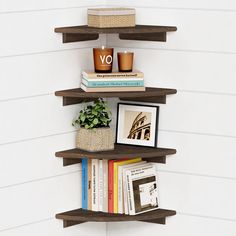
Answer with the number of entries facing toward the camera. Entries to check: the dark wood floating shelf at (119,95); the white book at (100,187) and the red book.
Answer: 1

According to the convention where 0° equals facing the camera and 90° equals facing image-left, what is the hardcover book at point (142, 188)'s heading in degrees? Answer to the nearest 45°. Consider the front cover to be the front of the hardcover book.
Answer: approximately 315°

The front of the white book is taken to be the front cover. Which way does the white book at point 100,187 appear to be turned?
to the viewer's right

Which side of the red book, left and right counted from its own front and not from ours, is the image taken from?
right

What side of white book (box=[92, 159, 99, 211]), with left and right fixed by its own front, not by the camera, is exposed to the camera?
right

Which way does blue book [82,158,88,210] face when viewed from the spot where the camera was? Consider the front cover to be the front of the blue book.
facing to the right of the viewer

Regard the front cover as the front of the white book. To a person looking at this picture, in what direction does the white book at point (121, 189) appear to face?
facing the viewer and to the right of the viewer

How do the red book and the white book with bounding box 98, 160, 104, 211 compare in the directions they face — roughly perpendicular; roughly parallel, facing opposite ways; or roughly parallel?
roughly parallel

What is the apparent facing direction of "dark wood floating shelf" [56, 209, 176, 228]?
toward the camera

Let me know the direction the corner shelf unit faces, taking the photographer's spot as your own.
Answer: facing the viewer

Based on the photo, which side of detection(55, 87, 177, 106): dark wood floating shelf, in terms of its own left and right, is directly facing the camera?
front
